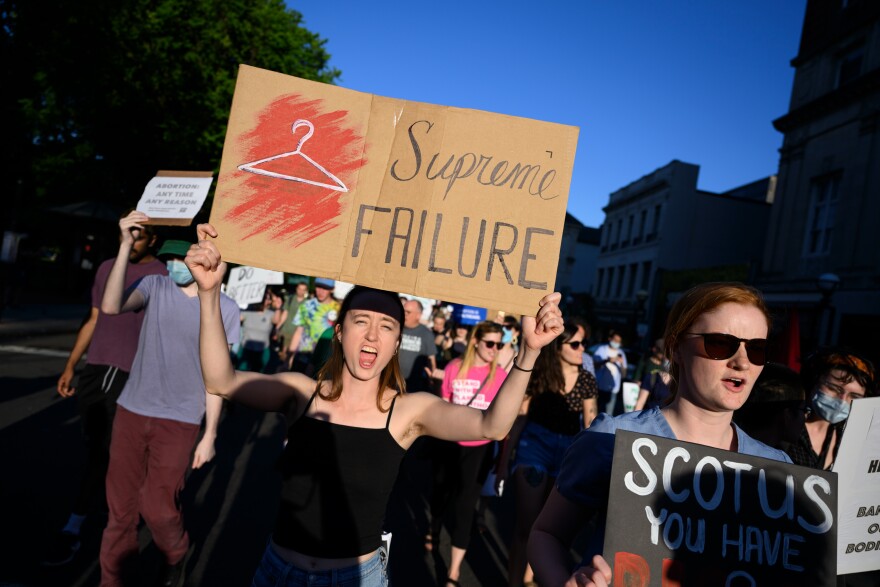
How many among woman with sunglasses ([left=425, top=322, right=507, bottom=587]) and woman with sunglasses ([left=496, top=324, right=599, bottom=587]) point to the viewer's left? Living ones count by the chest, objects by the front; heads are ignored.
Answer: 0

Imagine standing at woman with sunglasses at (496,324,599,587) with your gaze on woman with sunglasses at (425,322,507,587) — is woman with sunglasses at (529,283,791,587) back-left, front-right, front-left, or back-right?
back-left

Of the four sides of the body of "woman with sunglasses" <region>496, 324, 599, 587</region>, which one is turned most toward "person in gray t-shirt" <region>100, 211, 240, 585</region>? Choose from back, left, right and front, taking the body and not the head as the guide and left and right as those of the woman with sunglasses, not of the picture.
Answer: right

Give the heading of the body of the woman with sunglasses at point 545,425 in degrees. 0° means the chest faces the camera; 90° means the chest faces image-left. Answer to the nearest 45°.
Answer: approximately 315°

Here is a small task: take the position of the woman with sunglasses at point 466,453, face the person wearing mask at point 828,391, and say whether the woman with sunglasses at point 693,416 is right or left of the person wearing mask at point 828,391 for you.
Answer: right

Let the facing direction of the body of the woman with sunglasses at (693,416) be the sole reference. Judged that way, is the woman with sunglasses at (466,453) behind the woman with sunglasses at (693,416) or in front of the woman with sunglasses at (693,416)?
behind

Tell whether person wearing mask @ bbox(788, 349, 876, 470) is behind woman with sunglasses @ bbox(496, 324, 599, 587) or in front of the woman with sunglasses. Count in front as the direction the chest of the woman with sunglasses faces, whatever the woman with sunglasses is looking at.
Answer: in front

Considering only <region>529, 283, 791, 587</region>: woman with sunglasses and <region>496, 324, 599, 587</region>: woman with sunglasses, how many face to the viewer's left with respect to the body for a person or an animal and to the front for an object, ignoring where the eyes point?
0

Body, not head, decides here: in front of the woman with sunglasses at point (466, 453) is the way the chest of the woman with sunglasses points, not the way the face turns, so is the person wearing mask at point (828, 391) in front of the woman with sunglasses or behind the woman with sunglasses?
in front
